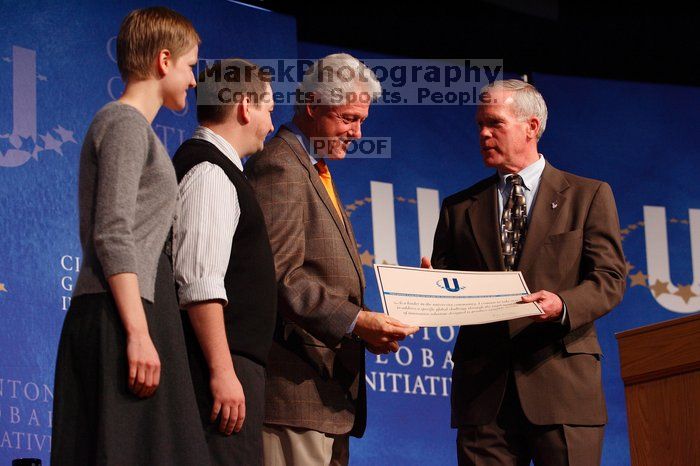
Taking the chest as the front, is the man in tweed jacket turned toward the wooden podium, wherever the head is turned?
yes

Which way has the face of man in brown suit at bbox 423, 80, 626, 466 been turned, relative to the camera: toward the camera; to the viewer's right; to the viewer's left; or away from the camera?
to the viewer's left

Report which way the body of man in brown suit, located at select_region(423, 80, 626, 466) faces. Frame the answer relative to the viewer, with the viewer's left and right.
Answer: facing the viewer and to the left of the viewer

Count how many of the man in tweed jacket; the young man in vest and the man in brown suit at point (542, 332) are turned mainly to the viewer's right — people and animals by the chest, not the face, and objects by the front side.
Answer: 2

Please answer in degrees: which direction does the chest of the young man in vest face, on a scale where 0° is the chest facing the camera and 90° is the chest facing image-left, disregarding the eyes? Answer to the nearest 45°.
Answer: approximately 270°

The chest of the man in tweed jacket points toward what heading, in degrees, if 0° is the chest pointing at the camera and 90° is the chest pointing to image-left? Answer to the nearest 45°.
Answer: approximately 270°

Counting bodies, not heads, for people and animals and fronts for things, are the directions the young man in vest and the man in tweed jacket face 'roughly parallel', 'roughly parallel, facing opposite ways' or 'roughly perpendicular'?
roughly parallel

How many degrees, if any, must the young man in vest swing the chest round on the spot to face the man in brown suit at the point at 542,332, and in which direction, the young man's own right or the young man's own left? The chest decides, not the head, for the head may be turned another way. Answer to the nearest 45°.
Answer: approximately 45° to the young man's own left

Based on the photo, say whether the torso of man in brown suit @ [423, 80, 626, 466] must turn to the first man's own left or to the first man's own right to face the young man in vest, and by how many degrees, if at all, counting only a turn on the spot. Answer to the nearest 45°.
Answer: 0° — they already face them

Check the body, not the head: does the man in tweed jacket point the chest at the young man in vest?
no
